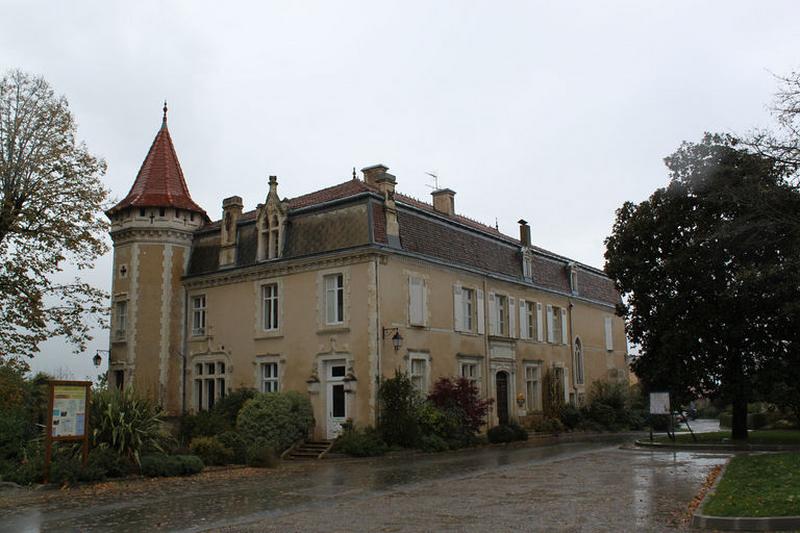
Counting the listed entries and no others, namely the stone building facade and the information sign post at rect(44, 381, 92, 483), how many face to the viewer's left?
0

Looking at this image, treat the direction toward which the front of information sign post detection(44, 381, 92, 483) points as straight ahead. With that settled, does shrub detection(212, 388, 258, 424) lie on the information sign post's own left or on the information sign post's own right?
on the information sign post's own left

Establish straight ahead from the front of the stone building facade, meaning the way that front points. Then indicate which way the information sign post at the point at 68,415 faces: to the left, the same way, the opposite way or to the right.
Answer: the same way

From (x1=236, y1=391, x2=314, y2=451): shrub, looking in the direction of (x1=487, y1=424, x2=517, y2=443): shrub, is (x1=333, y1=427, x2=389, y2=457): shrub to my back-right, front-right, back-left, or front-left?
front-right

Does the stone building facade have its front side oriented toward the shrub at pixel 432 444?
yes

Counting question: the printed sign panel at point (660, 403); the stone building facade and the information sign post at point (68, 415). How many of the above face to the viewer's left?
0

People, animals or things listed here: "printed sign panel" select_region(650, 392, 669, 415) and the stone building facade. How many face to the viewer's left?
0

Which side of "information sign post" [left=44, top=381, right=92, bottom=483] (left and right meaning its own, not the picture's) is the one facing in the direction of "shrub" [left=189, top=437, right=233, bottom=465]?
left

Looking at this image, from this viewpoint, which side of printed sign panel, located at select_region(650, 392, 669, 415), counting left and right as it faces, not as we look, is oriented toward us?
front

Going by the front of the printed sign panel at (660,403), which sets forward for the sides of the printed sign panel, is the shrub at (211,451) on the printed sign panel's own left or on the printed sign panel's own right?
on the printed sign panel's own right

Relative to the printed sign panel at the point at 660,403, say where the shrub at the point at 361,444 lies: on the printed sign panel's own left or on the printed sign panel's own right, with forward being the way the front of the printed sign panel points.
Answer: on the printed sign panel's own right

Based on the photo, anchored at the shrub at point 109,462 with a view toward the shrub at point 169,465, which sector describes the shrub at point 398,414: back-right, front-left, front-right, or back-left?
front-left

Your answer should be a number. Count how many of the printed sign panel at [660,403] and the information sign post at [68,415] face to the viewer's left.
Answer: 0

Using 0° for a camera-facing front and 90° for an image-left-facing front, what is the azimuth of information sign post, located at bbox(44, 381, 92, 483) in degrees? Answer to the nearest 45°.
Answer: approximately 315°
